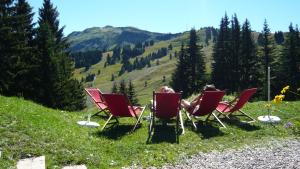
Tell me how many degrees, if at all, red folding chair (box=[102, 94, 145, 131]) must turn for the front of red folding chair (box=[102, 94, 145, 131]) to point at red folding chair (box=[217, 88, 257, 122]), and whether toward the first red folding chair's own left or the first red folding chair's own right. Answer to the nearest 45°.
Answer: approximately 45° to the first red folding chair's own right

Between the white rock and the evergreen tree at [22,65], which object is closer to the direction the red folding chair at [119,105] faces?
the evergreen tree

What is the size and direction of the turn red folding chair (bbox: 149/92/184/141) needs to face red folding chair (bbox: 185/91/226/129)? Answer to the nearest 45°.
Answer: approximately 90° to its right

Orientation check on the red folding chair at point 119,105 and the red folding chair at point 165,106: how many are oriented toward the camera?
0

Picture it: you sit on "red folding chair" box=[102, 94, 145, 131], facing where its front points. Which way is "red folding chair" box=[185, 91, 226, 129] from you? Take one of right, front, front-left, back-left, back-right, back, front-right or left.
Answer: front-right

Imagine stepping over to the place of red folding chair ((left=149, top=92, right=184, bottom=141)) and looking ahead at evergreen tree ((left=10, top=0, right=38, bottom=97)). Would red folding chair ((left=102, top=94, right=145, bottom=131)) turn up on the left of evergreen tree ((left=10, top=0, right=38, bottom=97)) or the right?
left

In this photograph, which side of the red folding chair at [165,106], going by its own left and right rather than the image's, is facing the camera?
back

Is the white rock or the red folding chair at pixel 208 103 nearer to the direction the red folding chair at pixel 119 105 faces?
the red folding chair

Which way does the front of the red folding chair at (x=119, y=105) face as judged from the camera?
facing away from the viewer and to the right of the viewer

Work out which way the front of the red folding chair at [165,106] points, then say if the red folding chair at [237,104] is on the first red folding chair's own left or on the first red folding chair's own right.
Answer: on the first red folding chair's own right

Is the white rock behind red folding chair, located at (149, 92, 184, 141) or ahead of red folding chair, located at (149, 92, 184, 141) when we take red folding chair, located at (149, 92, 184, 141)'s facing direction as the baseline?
behind

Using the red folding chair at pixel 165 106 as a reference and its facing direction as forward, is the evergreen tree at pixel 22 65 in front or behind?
in front

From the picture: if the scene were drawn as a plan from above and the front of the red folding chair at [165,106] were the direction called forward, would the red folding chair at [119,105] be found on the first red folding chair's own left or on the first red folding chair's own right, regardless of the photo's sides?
on the first red folding chair's own left
